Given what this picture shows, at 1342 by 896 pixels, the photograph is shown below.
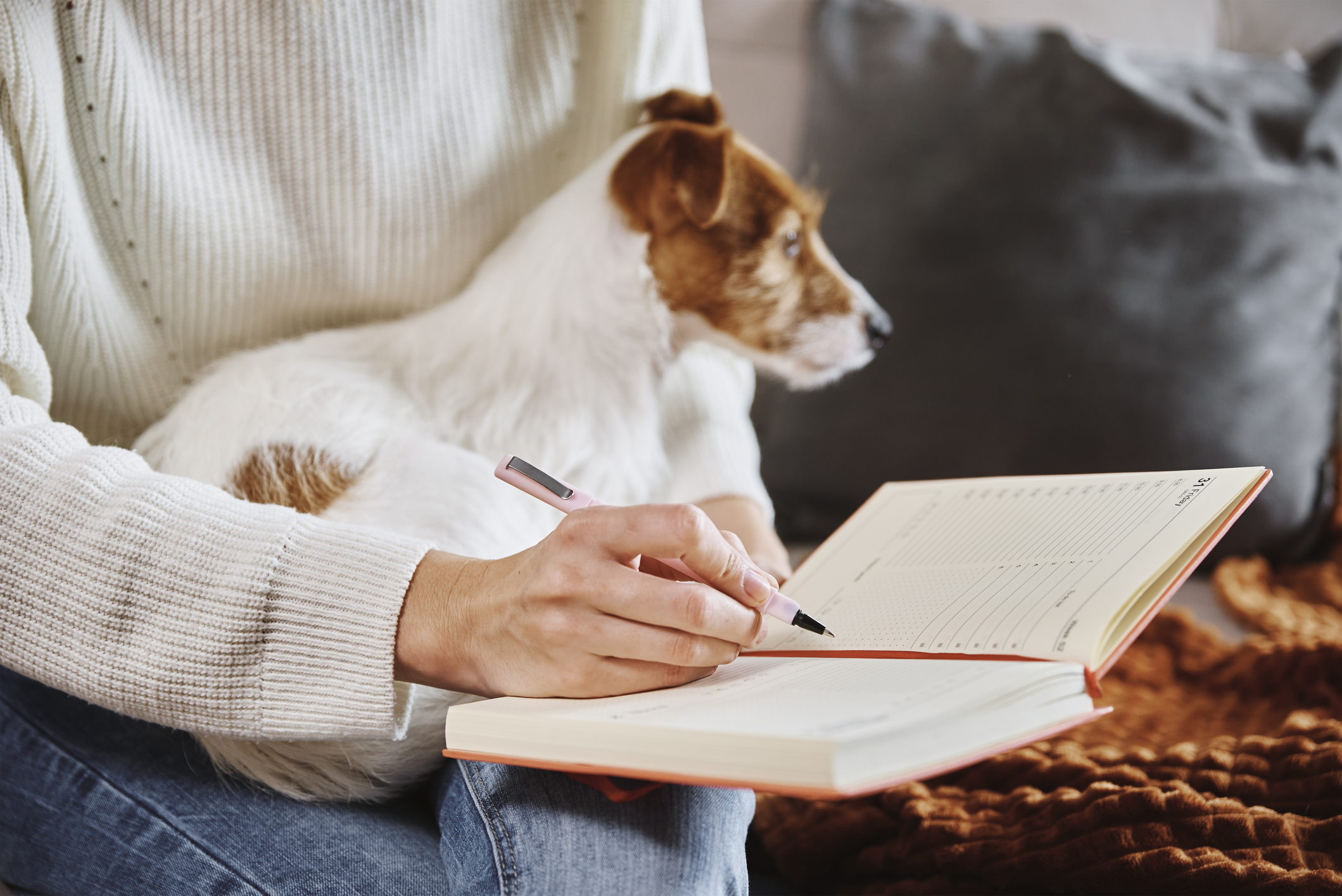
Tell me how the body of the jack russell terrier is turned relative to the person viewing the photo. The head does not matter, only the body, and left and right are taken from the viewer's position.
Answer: facing to the right of the viewer

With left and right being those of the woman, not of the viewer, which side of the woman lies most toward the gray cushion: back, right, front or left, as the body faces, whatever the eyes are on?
left

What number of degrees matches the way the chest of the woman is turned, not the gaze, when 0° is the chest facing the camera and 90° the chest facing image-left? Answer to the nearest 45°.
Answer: approximately 315°
